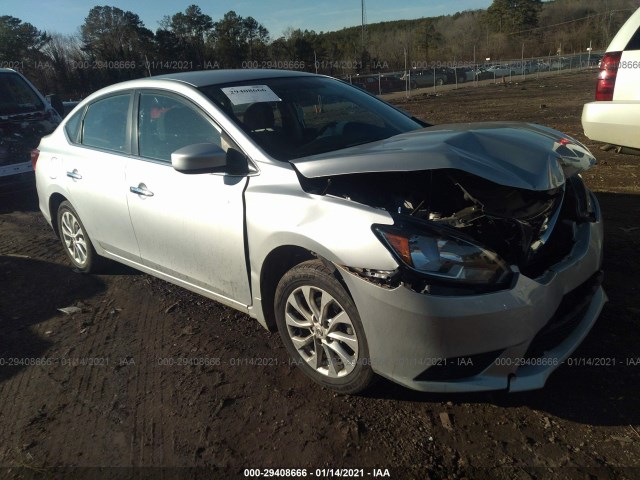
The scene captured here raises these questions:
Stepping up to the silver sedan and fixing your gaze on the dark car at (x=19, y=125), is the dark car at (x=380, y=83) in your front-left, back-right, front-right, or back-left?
front-right

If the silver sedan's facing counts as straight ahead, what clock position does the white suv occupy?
The white suv is roughly at 9 o'clock from the silver sedan.

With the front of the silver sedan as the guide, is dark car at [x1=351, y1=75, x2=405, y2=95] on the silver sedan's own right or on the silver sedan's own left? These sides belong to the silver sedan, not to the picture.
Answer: on the silver sedan's own left

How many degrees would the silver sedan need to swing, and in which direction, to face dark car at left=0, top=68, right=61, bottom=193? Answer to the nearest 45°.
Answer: approximately 180°

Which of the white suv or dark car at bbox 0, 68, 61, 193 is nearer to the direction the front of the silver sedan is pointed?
the white suv

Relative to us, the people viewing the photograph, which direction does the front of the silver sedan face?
facing the viewer and to the right of the viewer
